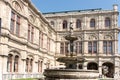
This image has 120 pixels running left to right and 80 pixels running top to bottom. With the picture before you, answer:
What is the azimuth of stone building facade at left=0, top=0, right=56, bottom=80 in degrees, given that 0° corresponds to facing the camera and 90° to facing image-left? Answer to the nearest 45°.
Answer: approximately 315°

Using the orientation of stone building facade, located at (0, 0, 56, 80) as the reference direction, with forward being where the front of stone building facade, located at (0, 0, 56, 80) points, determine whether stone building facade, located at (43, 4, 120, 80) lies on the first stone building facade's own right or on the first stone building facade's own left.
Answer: on the first stone building facade's own left
